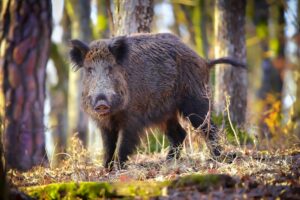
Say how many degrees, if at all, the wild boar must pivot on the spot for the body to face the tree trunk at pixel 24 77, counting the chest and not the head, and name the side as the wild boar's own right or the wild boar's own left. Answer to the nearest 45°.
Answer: approximately 45° to the wild boar's own right

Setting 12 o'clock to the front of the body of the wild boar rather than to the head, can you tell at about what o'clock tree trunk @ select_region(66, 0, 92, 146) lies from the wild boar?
The tree trunk is roughly at 4 o'clock from the wild boar.

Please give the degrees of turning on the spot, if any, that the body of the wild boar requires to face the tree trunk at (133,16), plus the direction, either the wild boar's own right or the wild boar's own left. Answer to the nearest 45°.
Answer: approximately 135° to the wild boar's own right

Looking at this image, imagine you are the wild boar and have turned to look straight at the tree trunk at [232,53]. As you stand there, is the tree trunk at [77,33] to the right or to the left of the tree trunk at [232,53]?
left

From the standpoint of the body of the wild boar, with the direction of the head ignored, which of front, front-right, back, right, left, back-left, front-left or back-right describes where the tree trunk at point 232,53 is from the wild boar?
back

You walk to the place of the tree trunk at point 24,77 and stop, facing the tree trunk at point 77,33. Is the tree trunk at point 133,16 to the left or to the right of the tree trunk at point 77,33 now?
right

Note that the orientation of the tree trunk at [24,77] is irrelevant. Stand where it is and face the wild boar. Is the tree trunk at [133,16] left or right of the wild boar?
left

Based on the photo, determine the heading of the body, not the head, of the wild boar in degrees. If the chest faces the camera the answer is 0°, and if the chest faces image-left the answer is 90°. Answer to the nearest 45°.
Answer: approximately 45°
